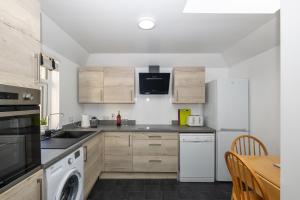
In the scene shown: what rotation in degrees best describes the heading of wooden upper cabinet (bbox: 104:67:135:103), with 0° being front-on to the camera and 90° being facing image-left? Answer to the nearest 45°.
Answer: approximately 0°

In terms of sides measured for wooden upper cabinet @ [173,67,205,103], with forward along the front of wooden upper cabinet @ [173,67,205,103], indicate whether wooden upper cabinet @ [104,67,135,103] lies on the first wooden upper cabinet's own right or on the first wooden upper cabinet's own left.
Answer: on the first wooden upper cabinet's own right

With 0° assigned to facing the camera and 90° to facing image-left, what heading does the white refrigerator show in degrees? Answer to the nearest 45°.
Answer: approximately 0°

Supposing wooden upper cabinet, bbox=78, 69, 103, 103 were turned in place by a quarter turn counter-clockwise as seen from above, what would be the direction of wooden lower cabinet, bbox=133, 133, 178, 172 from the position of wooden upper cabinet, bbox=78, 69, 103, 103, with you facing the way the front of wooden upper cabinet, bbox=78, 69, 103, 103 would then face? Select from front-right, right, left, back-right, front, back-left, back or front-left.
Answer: front-right

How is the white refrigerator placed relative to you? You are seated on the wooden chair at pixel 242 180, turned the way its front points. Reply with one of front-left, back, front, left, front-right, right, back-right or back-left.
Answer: front-left

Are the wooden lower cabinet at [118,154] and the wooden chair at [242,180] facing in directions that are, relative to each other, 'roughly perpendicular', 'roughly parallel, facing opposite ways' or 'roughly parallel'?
roughly perpendicular

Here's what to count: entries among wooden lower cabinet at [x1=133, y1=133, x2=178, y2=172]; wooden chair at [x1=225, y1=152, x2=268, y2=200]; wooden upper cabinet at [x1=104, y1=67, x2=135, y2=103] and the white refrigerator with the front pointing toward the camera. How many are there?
3

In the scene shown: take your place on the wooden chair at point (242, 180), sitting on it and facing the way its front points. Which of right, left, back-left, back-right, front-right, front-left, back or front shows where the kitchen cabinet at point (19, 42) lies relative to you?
back

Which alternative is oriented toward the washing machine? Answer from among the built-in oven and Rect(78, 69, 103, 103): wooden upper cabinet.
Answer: the wooden upper cabinet

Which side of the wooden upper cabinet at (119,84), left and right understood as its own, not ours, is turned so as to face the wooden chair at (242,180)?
front
